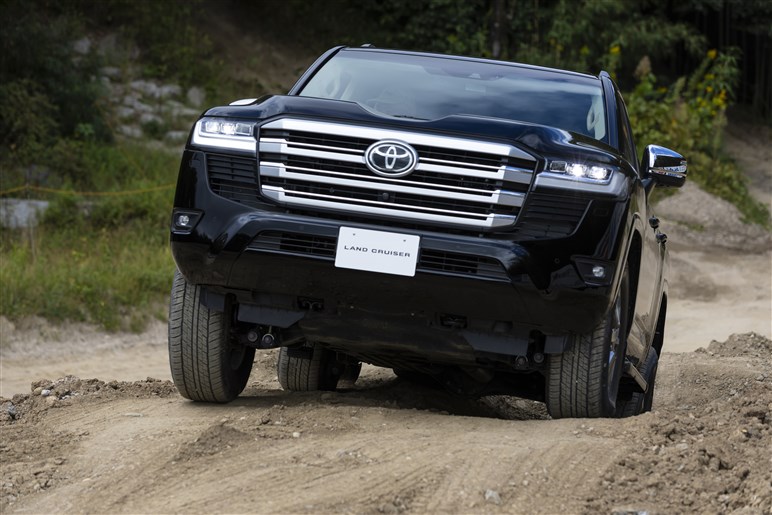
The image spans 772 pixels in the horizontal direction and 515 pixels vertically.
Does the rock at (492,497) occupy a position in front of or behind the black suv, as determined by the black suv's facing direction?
in front

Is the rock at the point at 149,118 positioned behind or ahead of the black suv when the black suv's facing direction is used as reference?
behind

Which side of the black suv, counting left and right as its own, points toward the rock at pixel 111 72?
back

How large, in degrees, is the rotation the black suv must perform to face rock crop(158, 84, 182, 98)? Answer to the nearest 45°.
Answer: approximately 180°

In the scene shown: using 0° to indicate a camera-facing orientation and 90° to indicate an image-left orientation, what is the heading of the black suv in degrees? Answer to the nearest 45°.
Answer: approximately 0°
